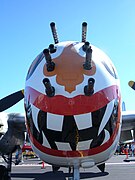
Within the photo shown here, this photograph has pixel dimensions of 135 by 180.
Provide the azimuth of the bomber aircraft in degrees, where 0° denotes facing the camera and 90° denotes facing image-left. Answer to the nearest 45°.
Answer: approximately 0°
